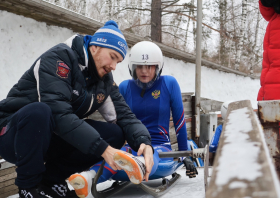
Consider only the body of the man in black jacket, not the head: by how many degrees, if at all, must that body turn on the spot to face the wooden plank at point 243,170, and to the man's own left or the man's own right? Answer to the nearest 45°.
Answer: approximately 45° to the man's own right

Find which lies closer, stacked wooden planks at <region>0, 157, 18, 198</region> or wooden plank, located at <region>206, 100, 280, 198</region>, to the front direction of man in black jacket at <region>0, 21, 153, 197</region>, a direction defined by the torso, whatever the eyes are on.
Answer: the wooden plank

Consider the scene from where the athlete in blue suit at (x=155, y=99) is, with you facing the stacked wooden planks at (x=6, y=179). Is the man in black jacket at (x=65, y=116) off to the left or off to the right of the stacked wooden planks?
left

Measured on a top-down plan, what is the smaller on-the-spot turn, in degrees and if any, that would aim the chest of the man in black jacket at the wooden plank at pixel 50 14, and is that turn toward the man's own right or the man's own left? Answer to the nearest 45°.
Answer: approximately 135° to the man's own left

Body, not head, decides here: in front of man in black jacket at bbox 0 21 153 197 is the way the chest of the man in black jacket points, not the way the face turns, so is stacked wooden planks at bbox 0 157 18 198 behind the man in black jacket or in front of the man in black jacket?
behind

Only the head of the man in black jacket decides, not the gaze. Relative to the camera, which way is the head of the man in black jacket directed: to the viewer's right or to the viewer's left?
to the viewer's right

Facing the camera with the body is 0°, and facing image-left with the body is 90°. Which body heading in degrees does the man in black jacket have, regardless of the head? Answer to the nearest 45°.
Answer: approximately 315°
